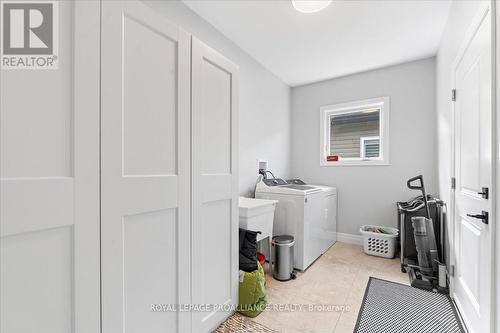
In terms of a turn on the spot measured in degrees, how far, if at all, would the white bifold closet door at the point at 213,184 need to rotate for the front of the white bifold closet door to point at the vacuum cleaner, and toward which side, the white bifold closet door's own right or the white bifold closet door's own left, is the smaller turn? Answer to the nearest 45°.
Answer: approximately 45° to the white bifold closet door's own left

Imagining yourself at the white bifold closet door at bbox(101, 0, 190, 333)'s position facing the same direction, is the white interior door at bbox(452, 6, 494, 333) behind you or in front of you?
in front

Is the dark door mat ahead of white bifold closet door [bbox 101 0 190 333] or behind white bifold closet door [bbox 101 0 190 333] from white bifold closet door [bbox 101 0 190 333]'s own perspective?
ahead

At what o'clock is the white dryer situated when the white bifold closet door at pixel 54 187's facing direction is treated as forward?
The white dryer is roughly at 10 o'clock from the white bifold closet door.

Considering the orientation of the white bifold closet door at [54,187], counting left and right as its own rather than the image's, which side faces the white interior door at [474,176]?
front

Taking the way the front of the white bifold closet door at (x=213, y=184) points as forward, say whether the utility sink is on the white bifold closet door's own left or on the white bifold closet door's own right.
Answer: on the white bifold closet door's own left

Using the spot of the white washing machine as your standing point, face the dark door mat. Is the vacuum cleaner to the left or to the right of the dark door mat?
left

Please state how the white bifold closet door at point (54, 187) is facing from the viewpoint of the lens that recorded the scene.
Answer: facing the viewer and to the right of the viewer

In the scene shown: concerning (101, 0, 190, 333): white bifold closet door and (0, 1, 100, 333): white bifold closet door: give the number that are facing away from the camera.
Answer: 0

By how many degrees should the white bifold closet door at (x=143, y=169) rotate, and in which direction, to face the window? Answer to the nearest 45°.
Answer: approximately 90° to its left

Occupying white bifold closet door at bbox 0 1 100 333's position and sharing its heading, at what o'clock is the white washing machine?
The white washing machine is roughly at 10 o'clock from the white bifold closet door.

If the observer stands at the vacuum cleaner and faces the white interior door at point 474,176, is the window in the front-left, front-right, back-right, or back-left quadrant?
back-right
